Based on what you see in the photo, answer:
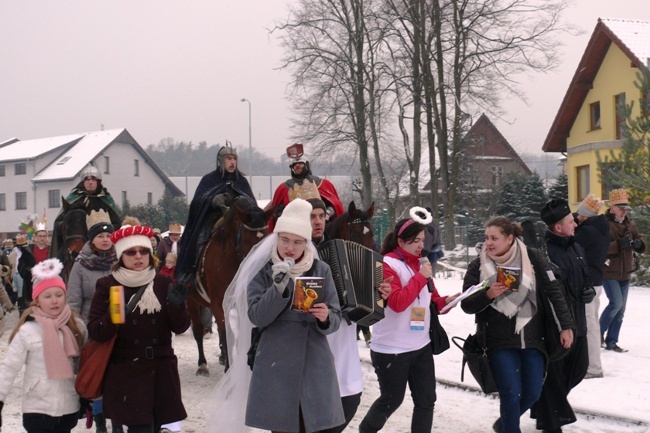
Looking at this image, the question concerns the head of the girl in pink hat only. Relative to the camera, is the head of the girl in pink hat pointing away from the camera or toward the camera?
toward the camera

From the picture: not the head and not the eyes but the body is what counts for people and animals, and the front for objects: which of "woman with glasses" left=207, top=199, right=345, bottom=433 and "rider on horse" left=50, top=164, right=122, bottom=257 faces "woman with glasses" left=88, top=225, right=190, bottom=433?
the rider on horse

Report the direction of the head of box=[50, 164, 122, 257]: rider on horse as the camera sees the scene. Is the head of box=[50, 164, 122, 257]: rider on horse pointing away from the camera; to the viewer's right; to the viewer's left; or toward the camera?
toward the camera

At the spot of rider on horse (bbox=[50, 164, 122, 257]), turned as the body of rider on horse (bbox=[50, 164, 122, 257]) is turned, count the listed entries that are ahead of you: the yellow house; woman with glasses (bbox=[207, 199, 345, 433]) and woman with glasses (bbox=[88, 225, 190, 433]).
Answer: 2

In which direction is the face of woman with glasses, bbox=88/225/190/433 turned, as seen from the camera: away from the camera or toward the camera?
toward the camera

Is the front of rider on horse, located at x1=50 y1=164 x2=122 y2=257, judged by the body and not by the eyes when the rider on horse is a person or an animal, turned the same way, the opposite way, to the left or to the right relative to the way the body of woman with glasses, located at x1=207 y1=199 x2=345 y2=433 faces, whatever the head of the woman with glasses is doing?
the same way

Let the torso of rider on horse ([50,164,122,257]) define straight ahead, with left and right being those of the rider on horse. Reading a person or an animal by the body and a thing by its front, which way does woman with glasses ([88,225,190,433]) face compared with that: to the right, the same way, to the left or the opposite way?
the same way

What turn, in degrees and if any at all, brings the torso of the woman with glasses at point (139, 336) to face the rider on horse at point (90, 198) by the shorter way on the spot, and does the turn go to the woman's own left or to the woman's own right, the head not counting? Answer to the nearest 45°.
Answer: approximately 180°

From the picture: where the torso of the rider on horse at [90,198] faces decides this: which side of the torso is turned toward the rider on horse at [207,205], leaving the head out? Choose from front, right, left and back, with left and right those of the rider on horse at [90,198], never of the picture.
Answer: left

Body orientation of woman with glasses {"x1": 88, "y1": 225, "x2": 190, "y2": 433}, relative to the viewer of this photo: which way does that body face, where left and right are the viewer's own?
facing the viewer

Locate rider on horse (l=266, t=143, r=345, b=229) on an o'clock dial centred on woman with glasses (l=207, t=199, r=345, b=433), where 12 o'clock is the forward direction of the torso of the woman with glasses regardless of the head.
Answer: The rider on horse is roughly at 6 o'clock from the woman with glasses.

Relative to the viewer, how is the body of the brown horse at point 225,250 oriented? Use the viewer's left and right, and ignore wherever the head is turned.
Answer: facing the viewer and to the right of the viewer

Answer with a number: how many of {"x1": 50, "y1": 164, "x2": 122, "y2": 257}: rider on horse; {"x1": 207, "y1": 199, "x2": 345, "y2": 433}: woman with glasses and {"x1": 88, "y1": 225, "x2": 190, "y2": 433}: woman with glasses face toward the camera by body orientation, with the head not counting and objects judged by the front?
3

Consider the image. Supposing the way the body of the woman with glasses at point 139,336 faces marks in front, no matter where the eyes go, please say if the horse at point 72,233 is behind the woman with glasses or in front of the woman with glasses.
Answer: behind

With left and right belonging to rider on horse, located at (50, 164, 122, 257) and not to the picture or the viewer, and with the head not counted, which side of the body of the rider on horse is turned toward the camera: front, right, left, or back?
front

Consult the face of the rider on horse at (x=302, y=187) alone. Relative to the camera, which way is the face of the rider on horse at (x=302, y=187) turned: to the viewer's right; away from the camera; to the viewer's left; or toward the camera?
toward the camera

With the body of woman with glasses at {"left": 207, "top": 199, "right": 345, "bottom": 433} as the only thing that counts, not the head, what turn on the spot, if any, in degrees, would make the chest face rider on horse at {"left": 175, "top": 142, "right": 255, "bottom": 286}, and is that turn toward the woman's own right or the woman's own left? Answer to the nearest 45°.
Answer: approximately 180°
